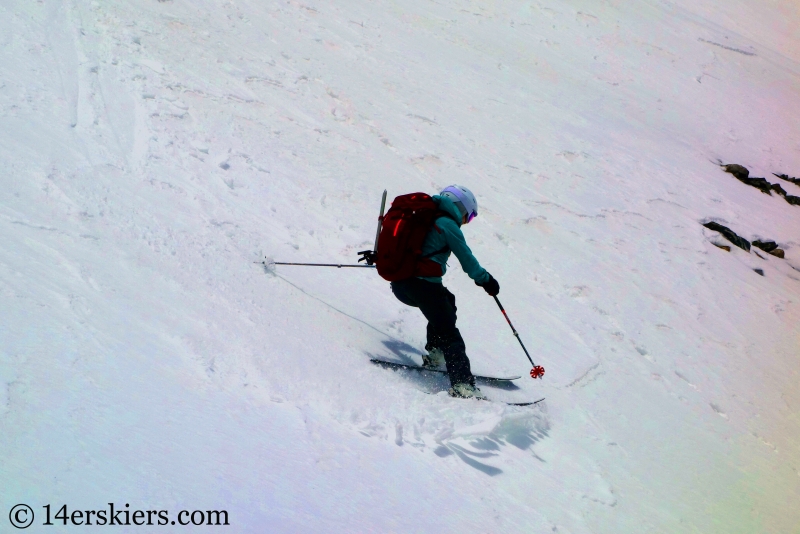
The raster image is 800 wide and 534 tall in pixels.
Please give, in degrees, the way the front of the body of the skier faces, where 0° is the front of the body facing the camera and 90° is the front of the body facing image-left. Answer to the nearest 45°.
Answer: approximately 270°
